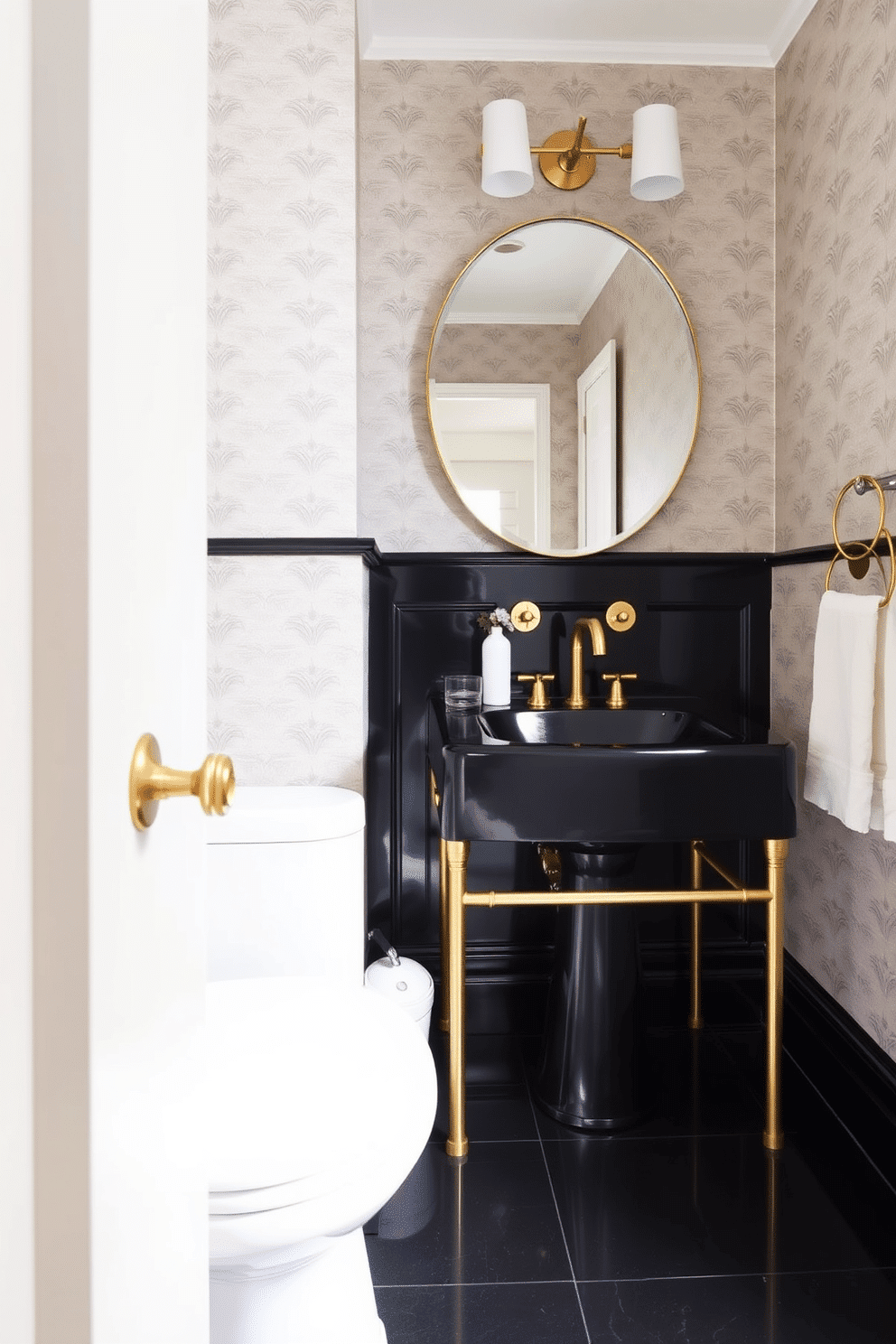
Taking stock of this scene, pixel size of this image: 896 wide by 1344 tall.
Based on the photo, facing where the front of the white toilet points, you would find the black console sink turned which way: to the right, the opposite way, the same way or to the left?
the same way

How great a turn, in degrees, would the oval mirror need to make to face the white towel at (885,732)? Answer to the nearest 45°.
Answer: approximately 45° to its left

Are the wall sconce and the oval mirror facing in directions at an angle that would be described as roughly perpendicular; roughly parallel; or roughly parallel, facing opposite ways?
roughly parallel

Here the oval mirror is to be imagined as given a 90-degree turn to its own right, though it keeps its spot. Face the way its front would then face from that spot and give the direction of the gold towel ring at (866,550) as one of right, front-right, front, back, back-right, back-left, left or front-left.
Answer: back-left

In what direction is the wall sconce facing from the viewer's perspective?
toward the camera

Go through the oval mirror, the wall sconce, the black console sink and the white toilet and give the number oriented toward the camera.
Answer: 4

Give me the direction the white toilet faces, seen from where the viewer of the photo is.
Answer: facing the viewer

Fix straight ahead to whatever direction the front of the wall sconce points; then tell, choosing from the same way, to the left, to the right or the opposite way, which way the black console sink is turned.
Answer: the same way

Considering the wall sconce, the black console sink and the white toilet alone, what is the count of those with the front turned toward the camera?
3
